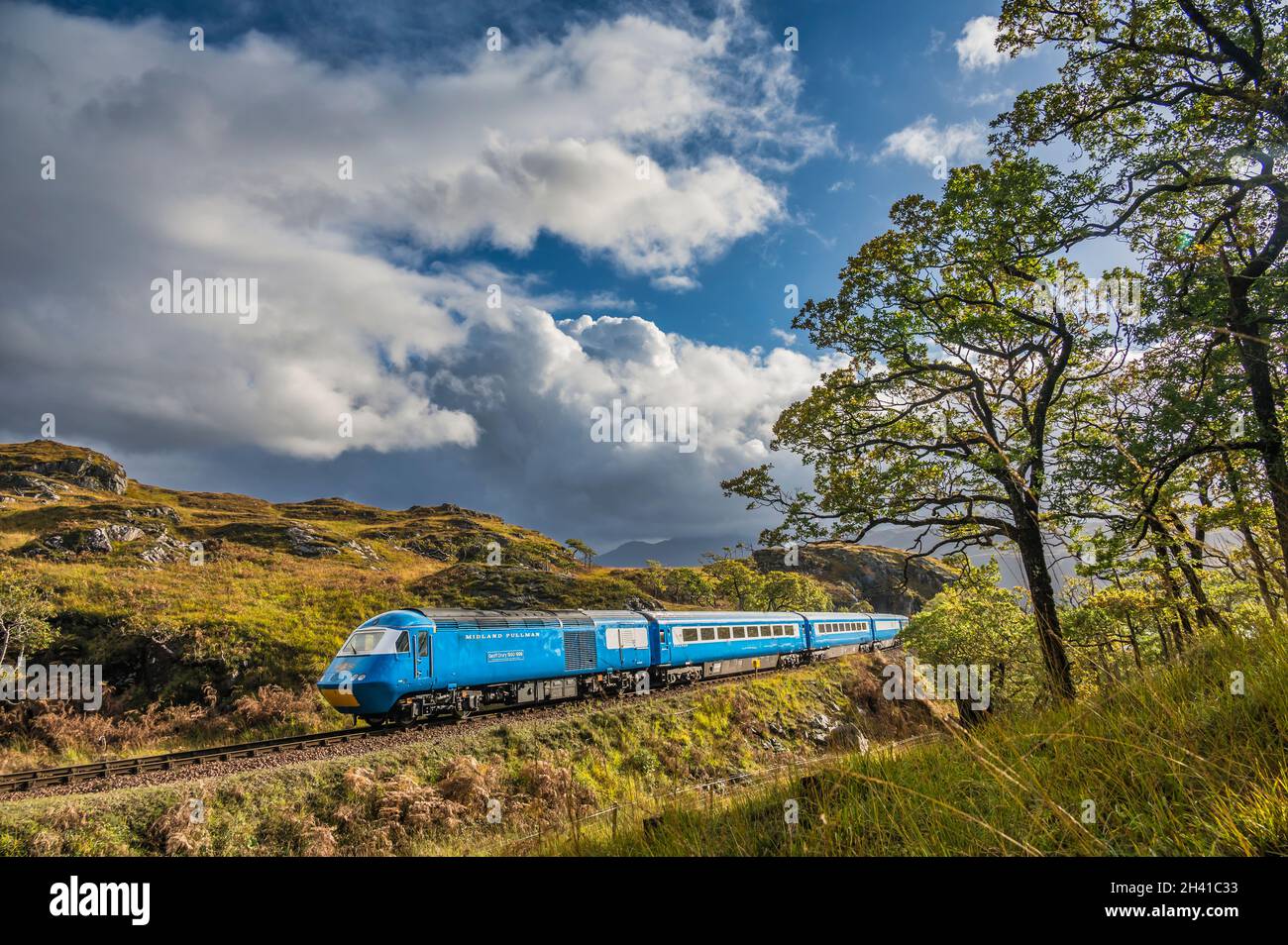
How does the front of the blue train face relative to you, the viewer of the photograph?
facing the viewer and to the left of the viewer
